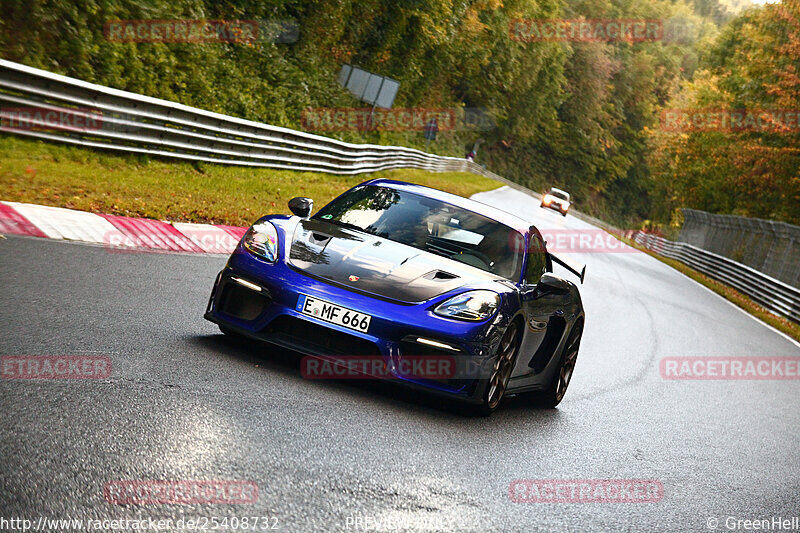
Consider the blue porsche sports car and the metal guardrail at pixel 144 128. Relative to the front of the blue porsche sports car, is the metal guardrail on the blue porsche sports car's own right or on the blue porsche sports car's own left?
on the blue porsche sports car's own right

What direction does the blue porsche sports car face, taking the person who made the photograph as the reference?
facing the viewer and to the left of the viewer

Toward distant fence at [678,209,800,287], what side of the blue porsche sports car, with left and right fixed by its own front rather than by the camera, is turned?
back

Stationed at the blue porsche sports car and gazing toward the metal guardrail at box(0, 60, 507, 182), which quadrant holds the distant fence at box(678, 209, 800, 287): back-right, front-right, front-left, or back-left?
front-right

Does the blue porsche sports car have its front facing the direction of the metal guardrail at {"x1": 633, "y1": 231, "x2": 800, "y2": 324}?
no
